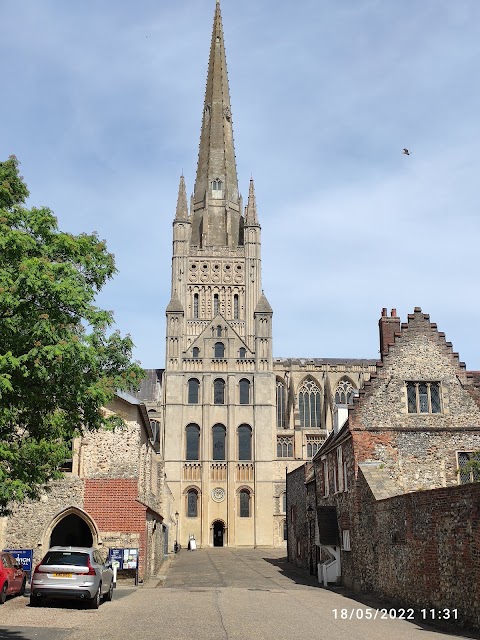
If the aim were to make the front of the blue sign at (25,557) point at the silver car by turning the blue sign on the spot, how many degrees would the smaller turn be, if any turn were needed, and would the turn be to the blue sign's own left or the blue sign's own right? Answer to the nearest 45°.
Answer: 0° — it already faces it

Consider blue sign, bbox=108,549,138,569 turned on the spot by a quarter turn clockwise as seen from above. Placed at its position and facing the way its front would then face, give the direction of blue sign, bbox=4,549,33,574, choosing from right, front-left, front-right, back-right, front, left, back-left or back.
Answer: front

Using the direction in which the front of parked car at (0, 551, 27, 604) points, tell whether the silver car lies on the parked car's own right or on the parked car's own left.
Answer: on the parked car's own right

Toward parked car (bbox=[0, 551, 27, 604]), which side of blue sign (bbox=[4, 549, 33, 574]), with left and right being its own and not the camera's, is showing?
front

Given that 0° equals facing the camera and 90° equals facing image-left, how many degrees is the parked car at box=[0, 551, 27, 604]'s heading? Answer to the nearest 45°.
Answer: approximately 225°

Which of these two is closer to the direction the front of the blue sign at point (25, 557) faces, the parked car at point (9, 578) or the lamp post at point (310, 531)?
the parked car

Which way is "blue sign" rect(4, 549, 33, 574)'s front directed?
toward the camera

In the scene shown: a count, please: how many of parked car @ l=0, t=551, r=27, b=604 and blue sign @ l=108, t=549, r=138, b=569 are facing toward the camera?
1

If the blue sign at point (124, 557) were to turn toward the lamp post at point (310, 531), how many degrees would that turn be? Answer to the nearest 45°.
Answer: approximately 135° to its left
